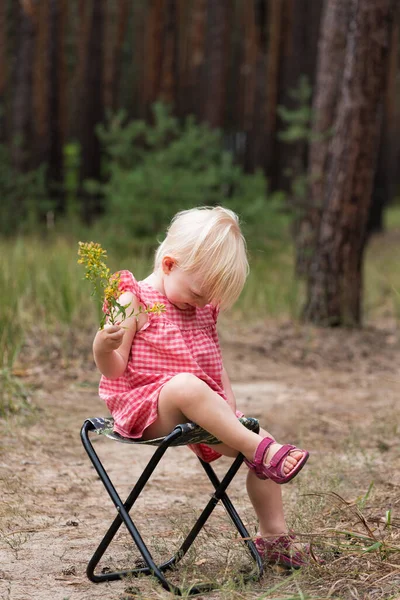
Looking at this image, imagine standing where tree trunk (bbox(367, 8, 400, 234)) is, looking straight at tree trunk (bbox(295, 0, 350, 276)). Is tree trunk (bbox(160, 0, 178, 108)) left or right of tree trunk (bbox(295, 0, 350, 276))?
right

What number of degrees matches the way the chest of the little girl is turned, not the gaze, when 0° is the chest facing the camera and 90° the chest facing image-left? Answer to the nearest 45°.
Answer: approximately 315°

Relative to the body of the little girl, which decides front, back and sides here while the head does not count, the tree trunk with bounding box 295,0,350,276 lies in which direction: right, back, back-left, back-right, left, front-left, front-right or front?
back-left

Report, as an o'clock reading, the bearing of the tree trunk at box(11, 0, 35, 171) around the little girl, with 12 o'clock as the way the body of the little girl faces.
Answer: The tree trunk is roughly at 7 o'clock from the little girl.

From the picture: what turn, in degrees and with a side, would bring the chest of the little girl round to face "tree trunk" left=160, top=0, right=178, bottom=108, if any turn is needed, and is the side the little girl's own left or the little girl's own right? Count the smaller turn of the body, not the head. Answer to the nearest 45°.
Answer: approximately 135° to the little girl's own left

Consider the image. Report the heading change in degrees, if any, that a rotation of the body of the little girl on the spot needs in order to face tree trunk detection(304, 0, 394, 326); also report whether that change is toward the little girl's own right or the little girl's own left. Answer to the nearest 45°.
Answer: approximately 135° to the little girl's own left

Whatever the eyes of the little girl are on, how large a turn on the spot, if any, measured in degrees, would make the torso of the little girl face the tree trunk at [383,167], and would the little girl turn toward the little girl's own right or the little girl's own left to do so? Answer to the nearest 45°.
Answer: approximately 135° to the little girl's own left

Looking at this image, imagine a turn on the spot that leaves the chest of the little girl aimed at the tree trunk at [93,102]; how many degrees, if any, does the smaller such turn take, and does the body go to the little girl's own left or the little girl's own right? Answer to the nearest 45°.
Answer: approximately 135° to the little girl's own left

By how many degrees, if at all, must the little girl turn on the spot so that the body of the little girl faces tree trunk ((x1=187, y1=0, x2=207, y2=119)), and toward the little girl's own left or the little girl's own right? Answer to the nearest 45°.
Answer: approximately 135° to the little girl's own left

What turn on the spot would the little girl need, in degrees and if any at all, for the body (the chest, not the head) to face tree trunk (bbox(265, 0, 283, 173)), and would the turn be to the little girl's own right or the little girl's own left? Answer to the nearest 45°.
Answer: approximately 135° to the little girl's own left

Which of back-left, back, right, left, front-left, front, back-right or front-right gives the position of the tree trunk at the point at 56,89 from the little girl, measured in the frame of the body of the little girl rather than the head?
back-left
